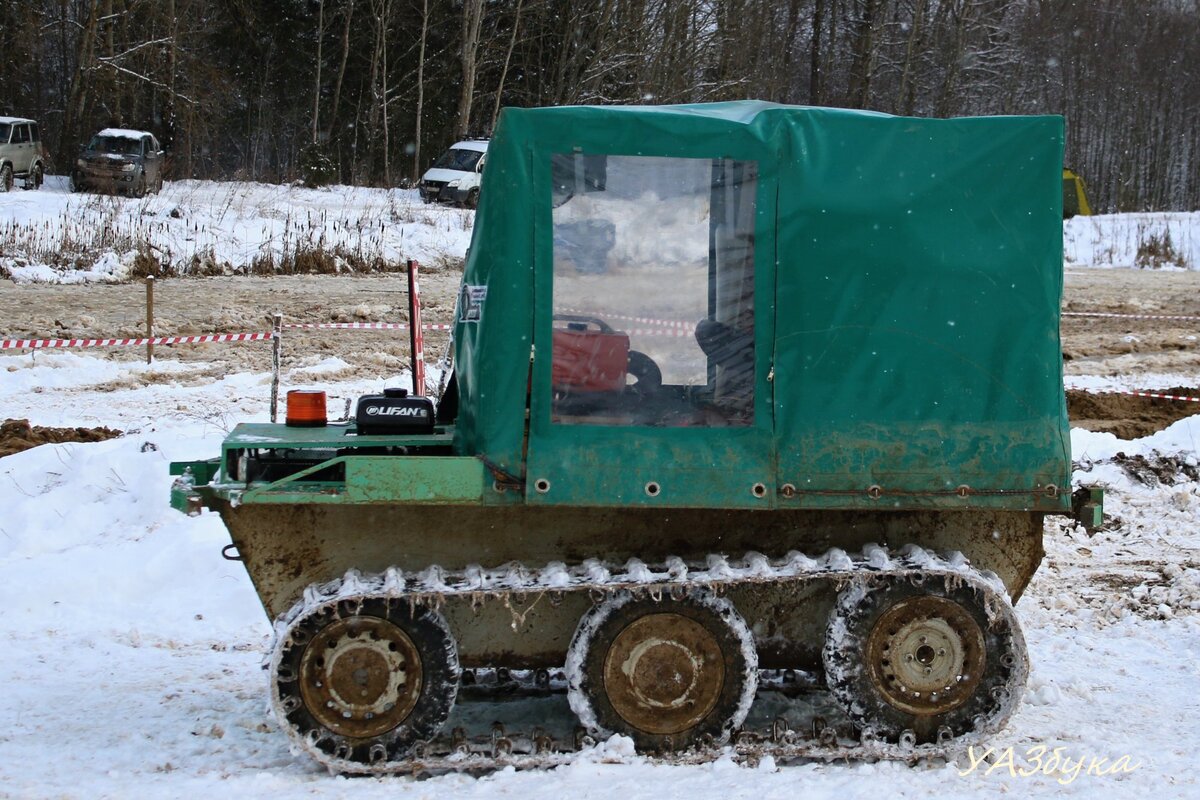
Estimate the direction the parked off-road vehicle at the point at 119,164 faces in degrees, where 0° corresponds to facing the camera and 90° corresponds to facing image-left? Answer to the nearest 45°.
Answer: approximately 45°

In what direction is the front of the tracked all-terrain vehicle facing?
to the viewer's left

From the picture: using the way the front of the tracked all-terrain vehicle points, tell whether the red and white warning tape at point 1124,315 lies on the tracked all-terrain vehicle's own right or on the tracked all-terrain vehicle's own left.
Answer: on the tracked all-terrain vehicle's own right

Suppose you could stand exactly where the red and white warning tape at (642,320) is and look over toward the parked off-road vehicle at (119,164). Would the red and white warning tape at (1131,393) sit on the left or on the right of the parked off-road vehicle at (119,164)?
right

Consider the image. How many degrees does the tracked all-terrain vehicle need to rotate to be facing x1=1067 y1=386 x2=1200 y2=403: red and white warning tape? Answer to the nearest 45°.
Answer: approximately 135° to its right

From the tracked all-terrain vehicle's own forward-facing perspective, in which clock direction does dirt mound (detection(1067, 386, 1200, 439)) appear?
The dirt mound is roughly at 4 o'clock from the tracked all-terrain vehicle.

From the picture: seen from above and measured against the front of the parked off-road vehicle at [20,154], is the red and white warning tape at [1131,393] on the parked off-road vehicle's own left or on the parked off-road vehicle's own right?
on the parked off-road vehicle's own left

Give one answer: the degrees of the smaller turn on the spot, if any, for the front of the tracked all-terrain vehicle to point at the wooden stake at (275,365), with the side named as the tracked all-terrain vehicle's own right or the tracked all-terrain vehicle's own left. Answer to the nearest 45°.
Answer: approximately 45° to the tracked all-terrain vehicle's own right

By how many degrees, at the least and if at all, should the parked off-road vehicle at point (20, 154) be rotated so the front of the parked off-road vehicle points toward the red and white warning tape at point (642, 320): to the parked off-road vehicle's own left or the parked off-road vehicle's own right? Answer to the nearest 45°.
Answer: approximately 45° to the parked off-road vehicle's own left

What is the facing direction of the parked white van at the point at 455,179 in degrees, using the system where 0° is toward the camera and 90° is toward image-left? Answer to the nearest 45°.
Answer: approximately 45°

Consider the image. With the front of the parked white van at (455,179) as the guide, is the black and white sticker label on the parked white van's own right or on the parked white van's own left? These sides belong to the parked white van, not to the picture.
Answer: on the parked white van's own left

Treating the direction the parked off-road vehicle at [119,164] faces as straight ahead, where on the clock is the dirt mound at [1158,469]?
The dirt mound is roughly at 10 o'clock from the parked off-road vehicle.
